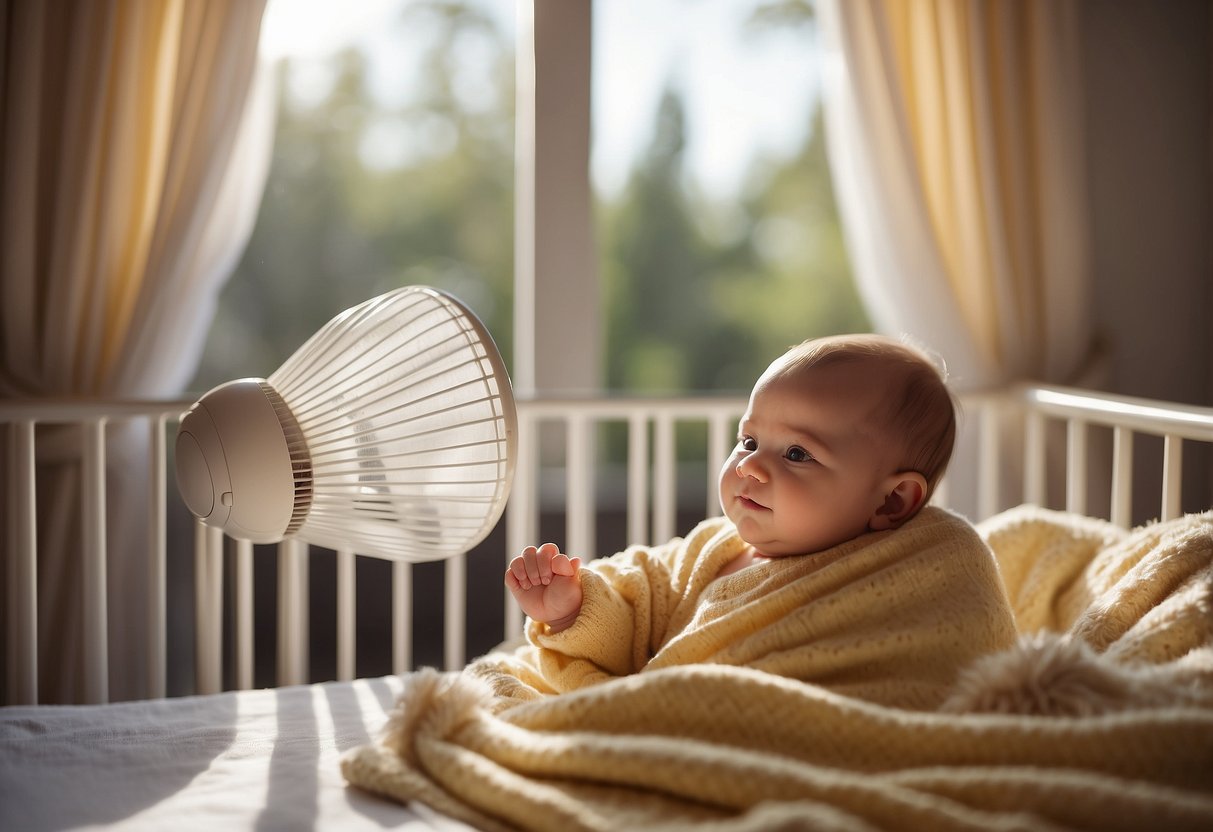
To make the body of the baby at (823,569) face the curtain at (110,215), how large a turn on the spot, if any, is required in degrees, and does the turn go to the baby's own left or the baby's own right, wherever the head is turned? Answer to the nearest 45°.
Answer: approximately 90° to the baby's own right

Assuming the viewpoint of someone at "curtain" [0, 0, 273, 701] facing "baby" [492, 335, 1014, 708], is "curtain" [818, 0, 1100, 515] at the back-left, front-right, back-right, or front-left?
front-left

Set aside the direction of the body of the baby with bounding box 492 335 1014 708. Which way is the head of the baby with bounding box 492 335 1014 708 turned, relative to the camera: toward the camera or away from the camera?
toward the camera

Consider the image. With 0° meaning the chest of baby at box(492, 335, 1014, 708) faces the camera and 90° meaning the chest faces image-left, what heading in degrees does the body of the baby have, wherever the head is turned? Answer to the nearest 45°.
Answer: approximately 45°

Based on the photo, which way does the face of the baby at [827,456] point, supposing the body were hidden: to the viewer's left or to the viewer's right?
to the viewer's left
